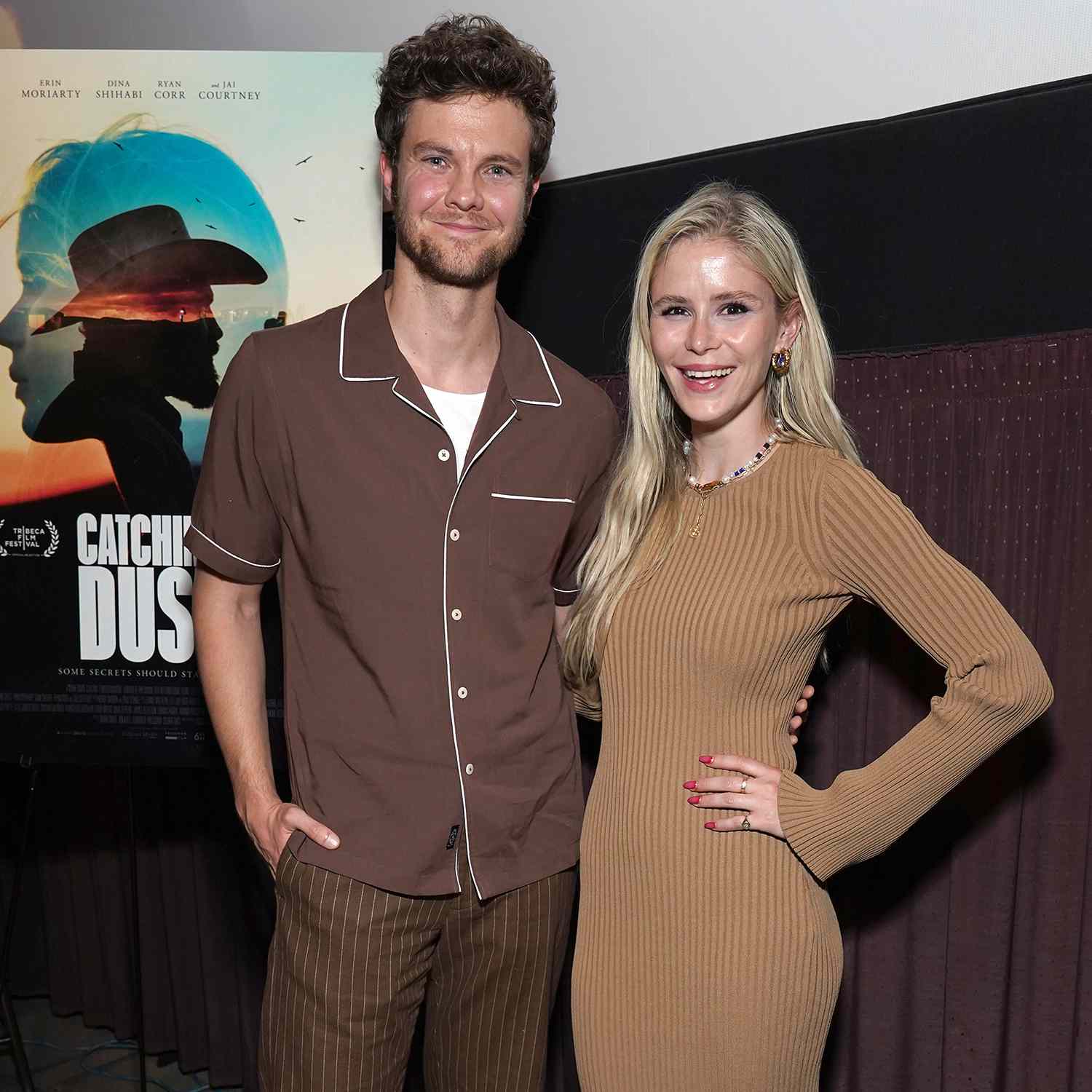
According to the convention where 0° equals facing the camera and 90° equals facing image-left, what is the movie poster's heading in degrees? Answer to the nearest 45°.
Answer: approximately 0°

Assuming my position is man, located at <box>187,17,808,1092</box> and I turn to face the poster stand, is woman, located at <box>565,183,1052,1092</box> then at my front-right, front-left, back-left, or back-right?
back-right

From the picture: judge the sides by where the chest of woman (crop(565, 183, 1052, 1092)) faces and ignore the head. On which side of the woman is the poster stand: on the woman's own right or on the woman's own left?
on the woman's own right

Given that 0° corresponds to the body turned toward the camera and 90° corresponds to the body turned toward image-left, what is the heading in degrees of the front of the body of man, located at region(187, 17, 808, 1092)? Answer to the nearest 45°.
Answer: approximately 0°

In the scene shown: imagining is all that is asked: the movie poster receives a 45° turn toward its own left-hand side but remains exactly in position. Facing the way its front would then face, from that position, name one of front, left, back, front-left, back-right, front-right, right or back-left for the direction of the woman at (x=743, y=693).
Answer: front

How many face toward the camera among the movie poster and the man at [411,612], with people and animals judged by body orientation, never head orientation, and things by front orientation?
2

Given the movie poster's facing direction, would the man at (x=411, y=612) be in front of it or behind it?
in front
